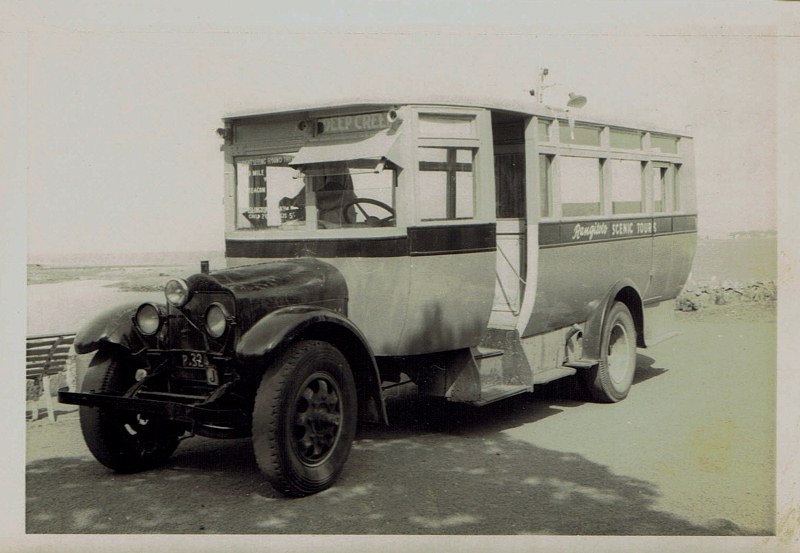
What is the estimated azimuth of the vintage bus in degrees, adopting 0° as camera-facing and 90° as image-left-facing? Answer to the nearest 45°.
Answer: approximately 45°
